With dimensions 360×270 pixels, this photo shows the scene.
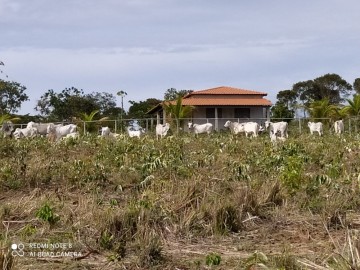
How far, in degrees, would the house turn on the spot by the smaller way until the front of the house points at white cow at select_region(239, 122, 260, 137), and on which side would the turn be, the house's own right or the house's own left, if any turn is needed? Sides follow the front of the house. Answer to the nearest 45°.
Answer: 0° — it already faces it

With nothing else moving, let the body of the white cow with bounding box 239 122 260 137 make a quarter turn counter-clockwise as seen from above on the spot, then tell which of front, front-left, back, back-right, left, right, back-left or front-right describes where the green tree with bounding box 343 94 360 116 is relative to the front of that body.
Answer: back-left

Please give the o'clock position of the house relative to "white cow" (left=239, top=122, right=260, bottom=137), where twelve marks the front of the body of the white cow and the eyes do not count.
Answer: The house is roughly at 3 o'clock from the white cow.

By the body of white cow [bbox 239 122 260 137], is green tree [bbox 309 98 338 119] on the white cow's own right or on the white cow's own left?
on the white cow's own right

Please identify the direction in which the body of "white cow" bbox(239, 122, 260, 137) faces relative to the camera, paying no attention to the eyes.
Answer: to the viewer's left

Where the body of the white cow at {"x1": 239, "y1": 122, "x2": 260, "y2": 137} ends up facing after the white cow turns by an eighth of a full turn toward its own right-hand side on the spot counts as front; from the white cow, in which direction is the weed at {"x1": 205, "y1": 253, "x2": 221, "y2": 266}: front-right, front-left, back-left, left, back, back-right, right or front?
back-left

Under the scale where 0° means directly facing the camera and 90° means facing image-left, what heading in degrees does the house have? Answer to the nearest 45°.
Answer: approximately 0°

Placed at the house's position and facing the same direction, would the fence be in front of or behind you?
in front

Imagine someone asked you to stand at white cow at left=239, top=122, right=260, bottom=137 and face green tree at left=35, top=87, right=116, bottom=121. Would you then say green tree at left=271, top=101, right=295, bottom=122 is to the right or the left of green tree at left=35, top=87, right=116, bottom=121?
right

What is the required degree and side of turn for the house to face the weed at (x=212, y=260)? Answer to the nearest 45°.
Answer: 0° — it already faces it

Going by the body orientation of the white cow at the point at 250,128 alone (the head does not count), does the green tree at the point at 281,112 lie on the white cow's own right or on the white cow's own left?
on the white cow's own right

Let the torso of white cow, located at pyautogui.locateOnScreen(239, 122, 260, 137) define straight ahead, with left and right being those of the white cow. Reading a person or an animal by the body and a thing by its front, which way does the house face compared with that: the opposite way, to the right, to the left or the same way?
to the left

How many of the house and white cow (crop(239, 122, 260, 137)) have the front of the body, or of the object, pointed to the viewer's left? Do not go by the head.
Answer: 1
